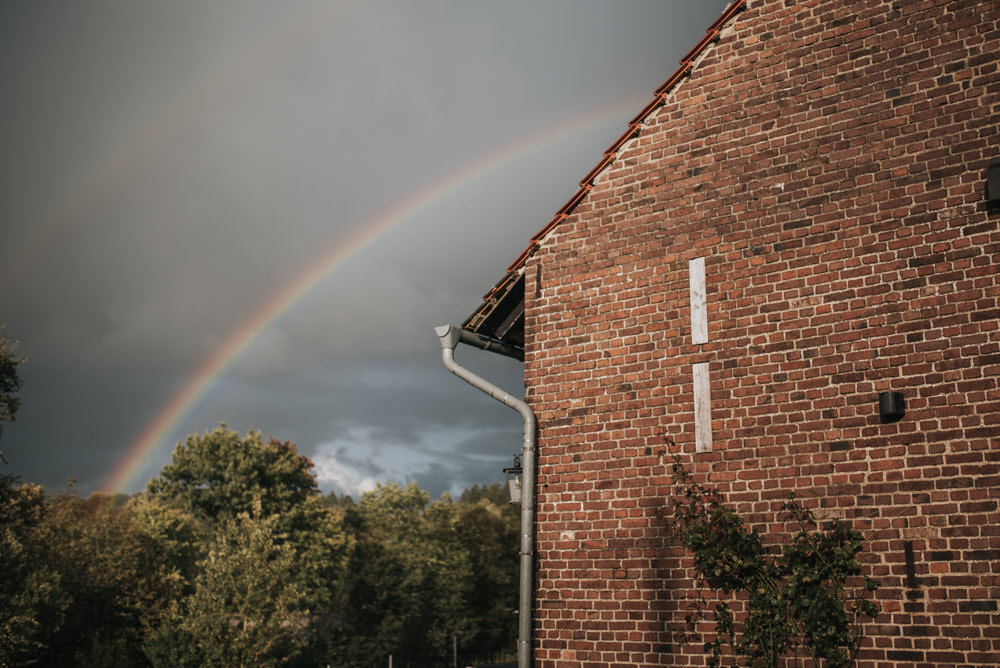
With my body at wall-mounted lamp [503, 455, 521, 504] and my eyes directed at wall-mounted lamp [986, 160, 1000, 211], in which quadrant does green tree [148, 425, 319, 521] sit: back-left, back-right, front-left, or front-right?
back-left

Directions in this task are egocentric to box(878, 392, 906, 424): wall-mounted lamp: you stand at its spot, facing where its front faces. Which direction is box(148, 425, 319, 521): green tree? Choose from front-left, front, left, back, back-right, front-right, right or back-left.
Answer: back-right

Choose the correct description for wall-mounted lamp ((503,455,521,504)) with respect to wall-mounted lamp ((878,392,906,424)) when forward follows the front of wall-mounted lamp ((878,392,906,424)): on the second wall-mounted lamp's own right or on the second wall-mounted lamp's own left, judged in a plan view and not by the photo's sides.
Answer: on the second wall-mounted lamp's own right

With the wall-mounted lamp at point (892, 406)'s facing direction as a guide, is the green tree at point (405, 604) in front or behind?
behind

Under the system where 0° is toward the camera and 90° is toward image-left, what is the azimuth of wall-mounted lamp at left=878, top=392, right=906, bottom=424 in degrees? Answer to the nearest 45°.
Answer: approximately 0°

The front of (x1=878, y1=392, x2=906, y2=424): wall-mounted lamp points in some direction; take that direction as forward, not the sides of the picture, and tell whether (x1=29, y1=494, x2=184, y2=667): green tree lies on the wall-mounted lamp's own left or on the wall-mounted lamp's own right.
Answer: on the wall-mounted lamp's own right

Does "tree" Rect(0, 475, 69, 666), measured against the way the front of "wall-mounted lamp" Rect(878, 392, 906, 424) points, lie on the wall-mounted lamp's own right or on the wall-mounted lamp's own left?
on the wall-mounted lamp's own right
